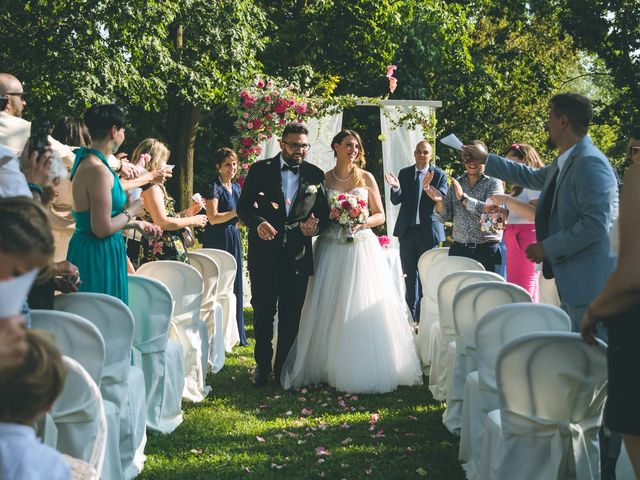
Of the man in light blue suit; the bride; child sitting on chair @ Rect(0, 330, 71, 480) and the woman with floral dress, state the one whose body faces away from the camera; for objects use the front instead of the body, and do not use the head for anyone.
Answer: the child sitting on chair

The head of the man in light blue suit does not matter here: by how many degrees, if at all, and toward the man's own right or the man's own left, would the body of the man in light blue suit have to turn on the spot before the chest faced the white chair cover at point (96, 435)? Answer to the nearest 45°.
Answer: approximately 45° to the man's own left

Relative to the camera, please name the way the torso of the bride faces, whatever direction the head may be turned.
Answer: toward the camera

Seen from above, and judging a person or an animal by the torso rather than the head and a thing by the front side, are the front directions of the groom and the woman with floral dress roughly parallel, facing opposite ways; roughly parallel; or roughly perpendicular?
roughly perpendicular

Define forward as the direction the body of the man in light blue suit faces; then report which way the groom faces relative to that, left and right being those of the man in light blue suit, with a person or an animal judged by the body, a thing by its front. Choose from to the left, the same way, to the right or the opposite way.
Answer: to the left

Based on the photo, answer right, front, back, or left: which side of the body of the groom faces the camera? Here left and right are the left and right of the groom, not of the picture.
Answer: front

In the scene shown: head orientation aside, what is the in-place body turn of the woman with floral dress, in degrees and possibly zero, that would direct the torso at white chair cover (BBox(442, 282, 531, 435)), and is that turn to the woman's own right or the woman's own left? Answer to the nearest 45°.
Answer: approximately 45° to the woman's own right

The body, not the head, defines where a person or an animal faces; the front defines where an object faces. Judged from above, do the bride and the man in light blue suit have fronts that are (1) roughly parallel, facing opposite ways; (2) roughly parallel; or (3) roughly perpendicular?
roughly perpendicular

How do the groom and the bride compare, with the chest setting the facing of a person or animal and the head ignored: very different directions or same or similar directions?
same or similar directions

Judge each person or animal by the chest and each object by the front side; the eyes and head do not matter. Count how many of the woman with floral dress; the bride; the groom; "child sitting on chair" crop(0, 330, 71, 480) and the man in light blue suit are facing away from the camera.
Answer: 1

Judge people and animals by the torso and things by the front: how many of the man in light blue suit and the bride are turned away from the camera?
0

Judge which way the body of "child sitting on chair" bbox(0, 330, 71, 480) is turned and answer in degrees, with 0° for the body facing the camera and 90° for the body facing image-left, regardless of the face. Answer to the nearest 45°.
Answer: approximately 180°

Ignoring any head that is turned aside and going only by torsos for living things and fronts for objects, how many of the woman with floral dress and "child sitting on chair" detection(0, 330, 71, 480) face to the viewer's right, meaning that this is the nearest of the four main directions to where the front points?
1

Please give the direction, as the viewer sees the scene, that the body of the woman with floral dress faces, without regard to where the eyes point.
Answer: to the viewer's right

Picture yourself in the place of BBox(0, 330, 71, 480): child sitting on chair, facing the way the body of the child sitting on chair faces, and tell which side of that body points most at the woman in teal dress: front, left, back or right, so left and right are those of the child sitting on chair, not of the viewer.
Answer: front

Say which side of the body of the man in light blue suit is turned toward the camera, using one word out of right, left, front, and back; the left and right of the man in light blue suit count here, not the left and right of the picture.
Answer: left

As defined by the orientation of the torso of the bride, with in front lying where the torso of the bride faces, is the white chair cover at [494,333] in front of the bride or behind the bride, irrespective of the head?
in front

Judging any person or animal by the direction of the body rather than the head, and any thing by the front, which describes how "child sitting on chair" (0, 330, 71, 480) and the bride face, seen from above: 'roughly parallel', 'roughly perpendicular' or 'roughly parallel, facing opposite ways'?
roughly parallel, facing opposite ways

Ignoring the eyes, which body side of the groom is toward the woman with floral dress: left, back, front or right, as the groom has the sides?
right
